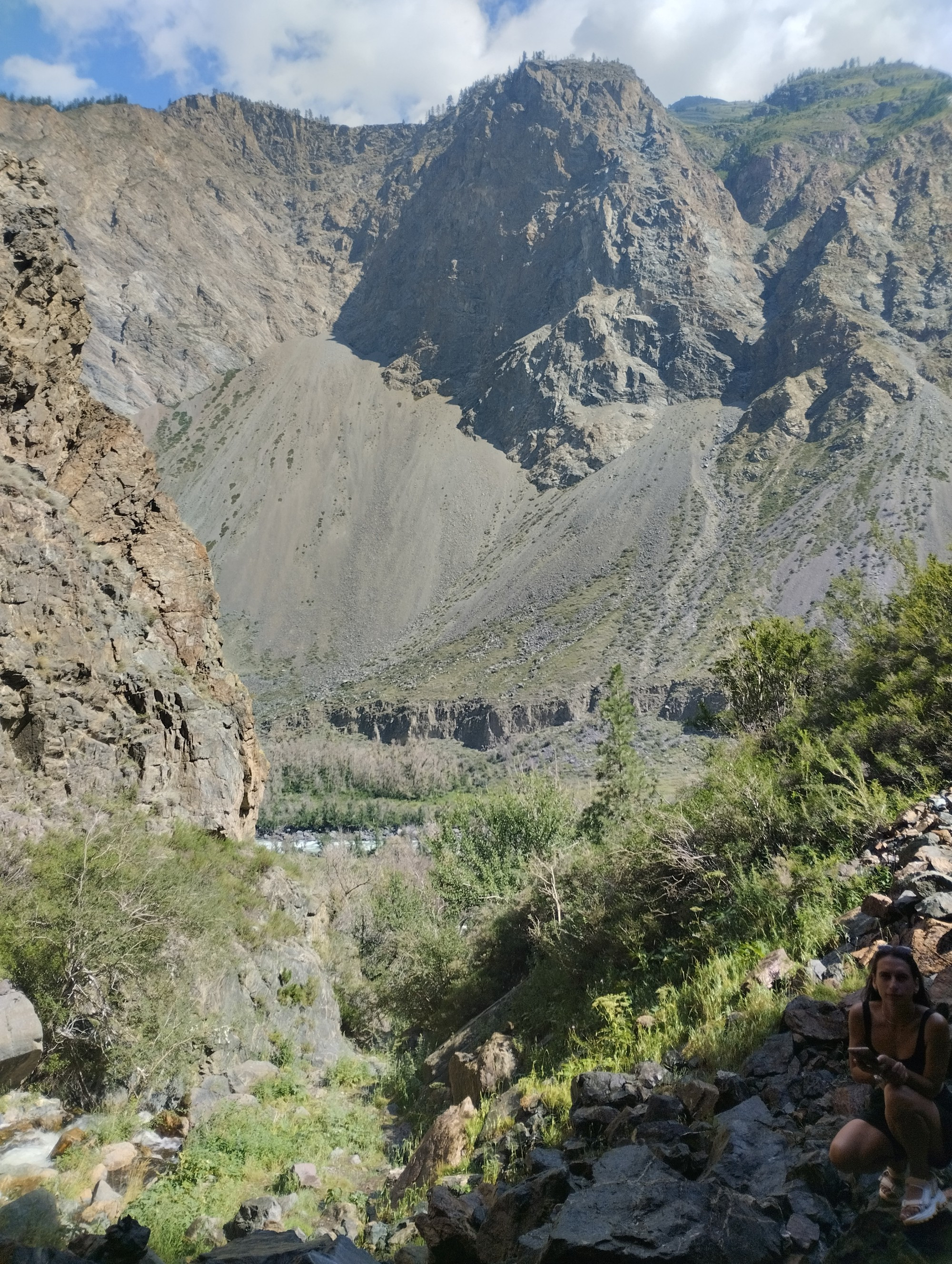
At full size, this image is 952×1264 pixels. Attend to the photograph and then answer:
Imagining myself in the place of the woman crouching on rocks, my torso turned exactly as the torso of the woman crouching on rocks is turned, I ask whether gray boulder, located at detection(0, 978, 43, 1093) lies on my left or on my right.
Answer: on my right

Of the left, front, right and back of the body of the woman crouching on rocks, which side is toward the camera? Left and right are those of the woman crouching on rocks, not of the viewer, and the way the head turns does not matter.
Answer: front

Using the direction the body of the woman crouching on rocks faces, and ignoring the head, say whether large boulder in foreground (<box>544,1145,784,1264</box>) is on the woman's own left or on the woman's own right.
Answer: on the woman's own right

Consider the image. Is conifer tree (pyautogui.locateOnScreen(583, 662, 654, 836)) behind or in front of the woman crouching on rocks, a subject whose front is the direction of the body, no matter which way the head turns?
behind

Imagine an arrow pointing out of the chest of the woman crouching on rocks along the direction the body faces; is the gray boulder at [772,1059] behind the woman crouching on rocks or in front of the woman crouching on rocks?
behind

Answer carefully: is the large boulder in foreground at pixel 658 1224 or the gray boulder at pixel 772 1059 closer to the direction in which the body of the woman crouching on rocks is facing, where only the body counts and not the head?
the large boulder in foreground

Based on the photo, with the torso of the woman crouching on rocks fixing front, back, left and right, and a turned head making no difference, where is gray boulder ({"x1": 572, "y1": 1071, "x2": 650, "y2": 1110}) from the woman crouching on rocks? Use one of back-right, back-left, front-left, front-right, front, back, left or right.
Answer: back-right

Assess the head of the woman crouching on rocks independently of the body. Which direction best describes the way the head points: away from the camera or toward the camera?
toward the camera

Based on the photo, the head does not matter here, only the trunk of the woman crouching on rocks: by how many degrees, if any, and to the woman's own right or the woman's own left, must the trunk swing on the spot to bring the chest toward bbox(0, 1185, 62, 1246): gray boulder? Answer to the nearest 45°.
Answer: approximately 90° to the woman's own right
